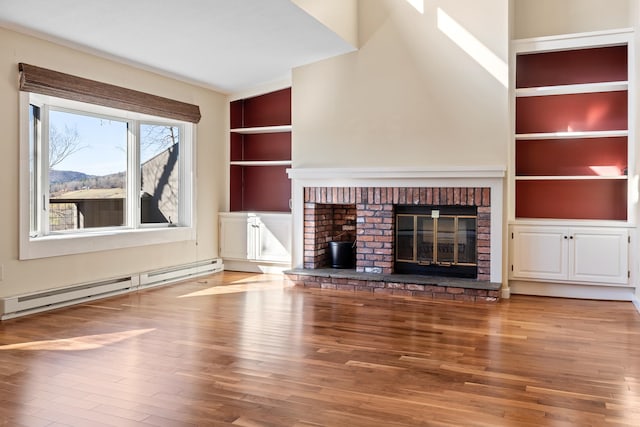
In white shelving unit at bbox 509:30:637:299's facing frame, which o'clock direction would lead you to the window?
The window is roughly at 2 o'clock from the white shelving unit.

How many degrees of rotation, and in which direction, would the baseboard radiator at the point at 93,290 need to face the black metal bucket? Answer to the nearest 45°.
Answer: approximately 45° to its left

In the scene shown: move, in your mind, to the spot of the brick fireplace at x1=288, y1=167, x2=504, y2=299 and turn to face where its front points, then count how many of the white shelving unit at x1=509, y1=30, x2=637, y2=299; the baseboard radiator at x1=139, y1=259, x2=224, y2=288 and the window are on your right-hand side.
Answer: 2

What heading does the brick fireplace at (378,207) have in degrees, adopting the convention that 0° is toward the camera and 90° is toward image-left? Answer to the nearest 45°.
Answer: approximately 0°

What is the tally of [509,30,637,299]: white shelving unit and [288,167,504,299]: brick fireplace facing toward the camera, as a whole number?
2

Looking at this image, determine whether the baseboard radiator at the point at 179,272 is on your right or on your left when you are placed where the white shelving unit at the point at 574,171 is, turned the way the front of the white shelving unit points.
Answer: on your right

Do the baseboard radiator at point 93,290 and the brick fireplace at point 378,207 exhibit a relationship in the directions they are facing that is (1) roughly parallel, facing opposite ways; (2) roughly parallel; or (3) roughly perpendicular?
roughly perpendicular

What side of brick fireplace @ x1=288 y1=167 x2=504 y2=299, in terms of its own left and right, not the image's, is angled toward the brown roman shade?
right

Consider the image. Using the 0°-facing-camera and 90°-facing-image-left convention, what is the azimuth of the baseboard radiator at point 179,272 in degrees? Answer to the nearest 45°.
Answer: approximately 315°

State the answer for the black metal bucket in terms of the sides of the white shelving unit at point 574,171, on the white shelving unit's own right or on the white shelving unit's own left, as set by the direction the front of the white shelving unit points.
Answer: on the white shelving unit's own right

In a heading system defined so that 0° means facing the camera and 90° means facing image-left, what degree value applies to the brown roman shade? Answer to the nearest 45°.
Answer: approximately 315°
